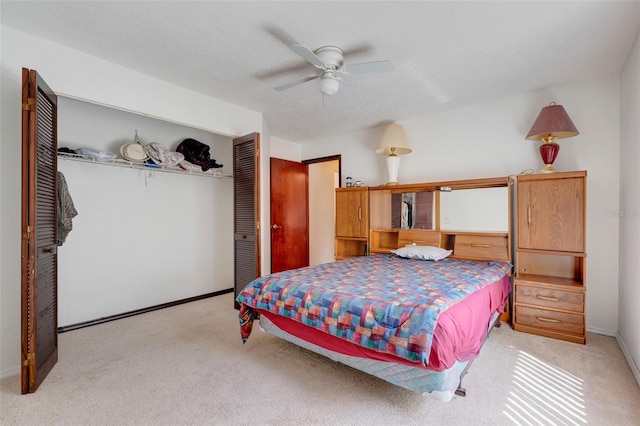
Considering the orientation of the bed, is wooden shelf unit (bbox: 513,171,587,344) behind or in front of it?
behind

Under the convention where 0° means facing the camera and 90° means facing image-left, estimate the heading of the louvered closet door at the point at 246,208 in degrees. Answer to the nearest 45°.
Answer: approximately 45°

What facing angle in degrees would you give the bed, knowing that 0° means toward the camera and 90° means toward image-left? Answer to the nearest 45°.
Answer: approximately 45°

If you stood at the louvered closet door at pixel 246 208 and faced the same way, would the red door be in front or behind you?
behind

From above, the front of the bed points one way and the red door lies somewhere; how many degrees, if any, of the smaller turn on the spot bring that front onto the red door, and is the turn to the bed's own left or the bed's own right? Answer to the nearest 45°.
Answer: approximately 90° to the bed's own right

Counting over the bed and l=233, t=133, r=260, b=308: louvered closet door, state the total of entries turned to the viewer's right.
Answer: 0

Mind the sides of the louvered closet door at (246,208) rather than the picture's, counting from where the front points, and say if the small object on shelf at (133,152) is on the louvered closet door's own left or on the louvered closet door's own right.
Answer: on the louvered closet door's own right

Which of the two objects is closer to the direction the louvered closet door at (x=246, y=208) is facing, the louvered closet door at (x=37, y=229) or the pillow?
the louvered closet door

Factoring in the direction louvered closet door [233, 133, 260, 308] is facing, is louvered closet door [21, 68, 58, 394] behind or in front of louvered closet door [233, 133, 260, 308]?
in front
